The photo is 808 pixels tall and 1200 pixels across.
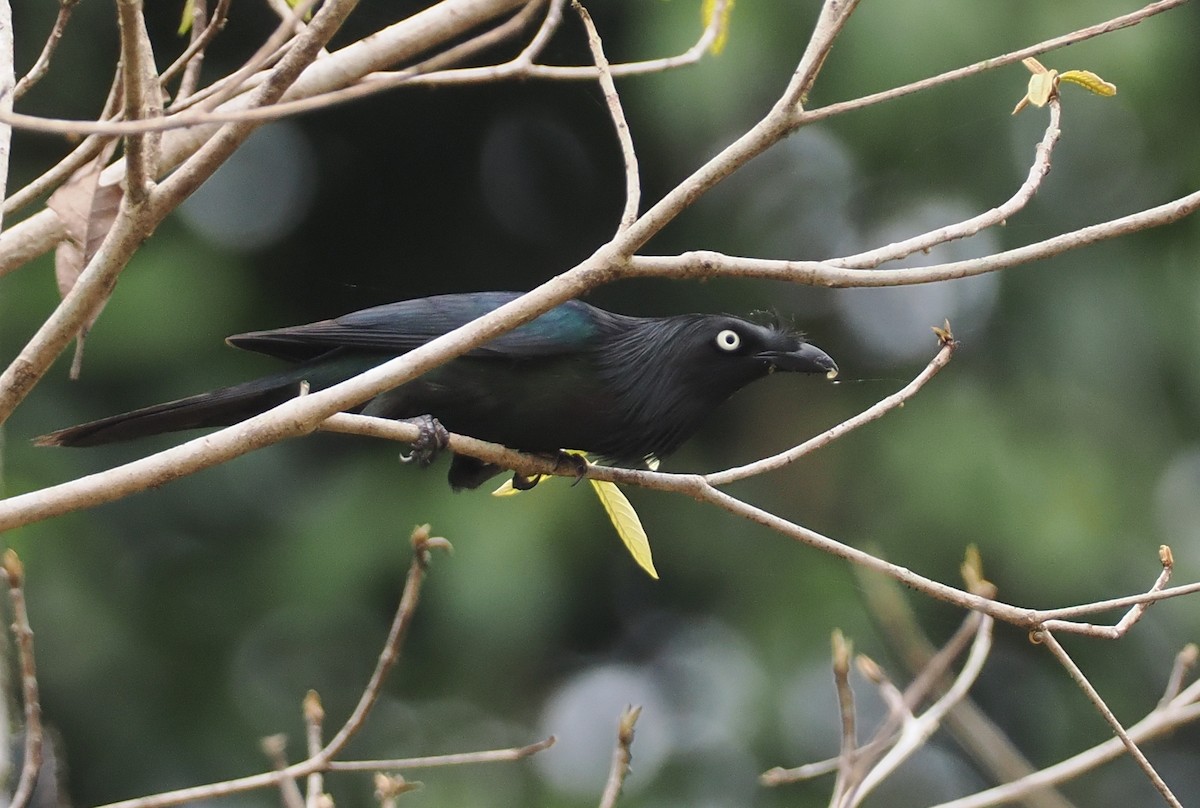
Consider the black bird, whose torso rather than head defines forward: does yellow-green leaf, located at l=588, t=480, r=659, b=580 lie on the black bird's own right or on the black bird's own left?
on the black bird's own right

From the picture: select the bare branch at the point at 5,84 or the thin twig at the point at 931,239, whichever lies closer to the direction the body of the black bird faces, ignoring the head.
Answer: the thin twig

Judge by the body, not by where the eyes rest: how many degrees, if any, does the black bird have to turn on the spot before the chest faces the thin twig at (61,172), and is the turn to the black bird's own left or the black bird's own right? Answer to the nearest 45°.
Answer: approximately 135° to the black bird's own right

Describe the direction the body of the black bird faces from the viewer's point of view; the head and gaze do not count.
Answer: to the viewer's right
